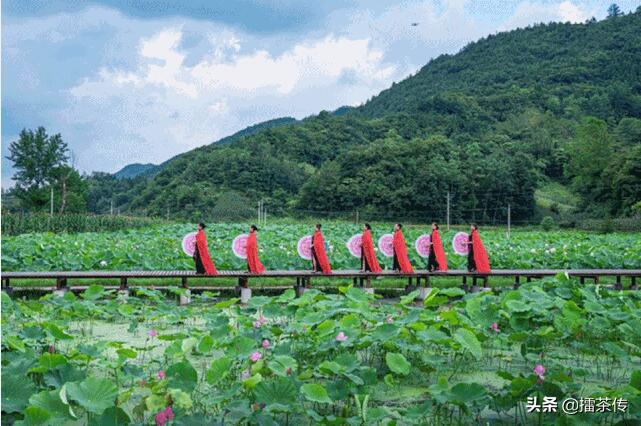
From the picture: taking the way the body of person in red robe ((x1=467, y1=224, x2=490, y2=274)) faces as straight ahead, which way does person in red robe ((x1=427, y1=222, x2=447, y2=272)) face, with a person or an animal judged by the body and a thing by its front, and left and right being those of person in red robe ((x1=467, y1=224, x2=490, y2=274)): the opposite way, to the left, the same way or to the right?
the same way

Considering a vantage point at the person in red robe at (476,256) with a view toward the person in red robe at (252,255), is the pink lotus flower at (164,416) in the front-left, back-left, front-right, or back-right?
front-left

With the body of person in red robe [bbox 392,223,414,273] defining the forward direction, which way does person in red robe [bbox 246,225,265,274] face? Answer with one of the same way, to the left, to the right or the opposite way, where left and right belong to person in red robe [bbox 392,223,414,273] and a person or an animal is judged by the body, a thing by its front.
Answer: the same way

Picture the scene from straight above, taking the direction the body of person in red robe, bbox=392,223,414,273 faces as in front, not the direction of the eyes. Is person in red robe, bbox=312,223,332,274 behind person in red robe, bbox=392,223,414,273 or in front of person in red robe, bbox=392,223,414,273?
in front

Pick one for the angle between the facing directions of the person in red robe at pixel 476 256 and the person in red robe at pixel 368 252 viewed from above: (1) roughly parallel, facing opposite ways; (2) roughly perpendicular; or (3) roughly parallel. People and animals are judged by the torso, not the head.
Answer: roughly parallel

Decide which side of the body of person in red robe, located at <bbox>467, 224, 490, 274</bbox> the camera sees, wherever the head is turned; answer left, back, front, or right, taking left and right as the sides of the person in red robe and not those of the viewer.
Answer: left

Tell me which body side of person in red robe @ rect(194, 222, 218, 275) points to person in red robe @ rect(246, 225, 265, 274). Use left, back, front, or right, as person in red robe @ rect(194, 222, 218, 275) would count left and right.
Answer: back

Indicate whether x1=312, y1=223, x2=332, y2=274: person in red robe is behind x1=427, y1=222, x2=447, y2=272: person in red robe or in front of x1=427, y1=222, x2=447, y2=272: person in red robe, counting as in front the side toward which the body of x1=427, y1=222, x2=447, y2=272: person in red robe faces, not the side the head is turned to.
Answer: in front

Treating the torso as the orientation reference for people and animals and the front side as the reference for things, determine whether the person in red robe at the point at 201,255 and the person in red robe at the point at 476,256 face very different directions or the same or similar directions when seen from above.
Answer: same or similar directions

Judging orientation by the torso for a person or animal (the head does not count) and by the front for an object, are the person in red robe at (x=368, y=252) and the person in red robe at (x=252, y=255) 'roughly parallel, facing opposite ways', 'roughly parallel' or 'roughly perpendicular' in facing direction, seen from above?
roughly parallel

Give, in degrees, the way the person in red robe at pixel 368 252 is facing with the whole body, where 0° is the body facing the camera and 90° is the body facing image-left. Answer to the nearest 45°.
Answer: approximately 90°

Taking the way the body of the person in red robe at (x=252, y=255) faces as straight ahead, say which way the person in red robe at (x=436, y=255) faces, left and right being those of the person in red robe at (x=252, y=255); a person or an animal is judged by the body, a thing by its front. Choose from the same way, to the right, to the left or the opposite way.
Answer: the same way

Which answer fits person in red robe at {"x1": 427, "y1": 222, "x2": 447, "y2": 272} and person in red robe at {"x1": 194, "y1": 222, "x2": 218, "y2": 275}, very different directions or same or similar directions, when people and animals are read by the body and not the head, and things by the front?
same or similar directions
